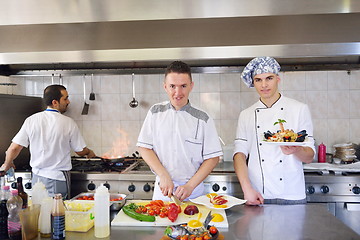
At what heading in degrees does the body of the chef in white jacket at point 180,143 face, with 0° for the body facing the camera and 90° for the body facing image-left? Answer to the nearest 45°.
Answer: approximately 0°

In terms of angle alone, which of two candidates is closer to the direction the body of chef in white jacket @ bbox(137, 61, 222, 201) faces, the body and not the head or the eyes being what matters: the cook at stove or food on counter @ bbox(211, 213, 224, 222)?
the food on counter

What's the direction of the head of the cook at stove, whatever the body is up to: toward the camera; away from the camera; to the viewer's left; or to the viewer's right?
to the viewer's right

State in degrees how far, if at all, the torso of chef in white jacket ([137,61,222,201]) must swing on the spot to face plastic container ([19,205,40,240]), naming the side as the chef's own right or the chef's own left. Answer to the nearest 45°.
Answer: approximately 45° to the chef's own right

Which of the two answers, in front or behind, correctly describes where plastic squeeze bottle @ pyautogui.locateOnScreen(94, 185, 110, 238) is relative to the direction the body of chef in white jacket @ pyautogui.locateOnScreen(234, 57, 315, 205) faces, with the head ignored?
in front

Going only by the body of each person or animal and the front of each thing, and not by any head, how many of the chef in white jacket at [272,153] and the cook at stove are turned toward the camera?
1

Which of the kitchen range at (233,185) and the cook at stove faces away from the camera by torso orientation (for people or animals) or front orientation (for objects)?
the cook at stove

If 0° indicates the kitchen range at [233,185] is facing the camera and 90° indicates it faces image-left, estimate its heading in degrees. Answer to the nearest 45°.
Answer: approximately 0°

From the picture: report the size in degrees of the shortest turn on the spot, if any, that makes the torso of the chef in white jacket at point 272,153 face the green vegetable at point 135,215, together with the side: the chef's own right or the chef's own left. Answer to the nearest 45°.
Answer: approximately 45° to the chef's own right

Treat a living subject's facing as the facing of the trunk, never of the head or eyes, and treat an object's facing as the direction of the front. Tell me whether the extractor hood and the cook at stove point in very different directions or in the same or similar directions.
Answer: very different directions
